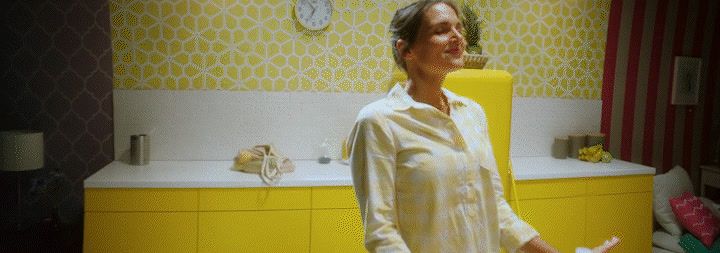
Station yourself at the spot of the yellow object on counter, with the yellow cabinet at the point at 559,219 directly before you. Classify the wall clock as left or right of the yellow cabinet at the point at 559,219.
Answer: right

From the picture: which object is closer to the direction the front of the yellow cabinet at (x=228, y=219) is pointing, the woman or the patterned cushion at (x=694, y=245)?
the woman

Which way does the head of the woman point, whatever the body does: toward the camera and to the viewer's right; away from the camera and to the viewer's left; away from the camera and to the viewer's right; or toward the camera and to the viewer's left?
toward the camera and to the viewer's right

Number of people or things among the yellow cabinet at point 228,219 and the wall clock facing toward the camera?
2

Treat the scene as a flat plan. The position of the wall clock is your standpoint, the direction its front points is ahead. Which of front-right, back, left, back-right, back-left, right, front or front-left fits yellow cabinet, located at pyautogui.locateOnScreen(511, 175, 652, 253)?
left

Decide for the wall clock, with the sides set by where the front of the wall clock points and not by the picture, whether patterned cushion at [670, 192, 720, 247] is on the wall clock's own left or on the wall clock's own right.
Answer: on the wall clock's own left

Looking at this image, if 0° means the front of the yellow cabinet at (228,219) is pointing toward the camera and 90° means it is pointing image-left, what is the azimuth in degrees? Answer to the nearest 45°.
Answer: approximately 0°

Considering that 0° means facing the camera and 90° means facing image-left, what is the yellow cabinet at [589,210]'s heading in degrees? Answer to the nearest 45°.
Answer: approximately 0°
